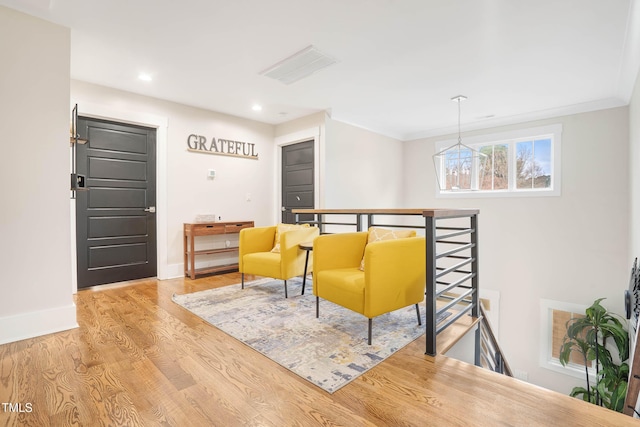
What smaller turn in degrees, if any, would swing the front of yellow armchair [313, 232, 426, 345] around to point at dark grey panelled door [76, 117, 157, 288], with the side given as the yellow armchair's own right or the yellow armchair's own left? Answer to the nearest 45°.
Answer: approximately 45° to the yellow armchair's own right

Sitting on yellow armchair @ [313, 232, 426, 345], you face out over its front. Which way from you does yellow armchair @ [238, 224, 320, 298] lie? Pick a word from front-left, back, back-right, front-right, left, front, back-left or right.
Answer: right

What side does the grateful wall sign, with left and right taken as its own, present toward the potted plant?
front

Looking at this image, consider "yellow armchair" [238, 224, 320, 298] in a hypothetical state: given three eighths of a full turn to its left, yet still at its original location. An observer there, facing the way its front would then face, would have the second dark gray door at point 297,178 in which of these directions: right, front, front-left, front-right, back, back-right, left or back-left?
left

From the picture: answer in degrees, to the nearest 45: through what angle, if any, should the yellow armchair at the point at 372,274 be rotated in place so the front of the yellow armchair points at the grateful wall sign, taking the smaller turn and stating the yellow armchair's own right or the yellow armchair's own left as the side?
approximately 90° to the yellow armchair's own right

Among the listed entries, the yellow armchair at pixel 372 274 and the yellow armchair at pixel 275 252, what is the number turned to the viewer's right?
0

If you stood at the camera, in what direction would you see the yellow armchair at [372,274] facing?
facing the viewer and to the left of the viewer

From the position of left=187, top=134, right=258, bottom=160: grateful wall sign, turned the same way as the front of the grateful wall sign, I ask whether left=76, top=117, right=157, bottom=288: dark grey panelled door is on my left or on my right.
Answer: on my right

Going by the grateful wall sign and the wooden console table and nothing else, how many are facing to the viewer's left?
0
